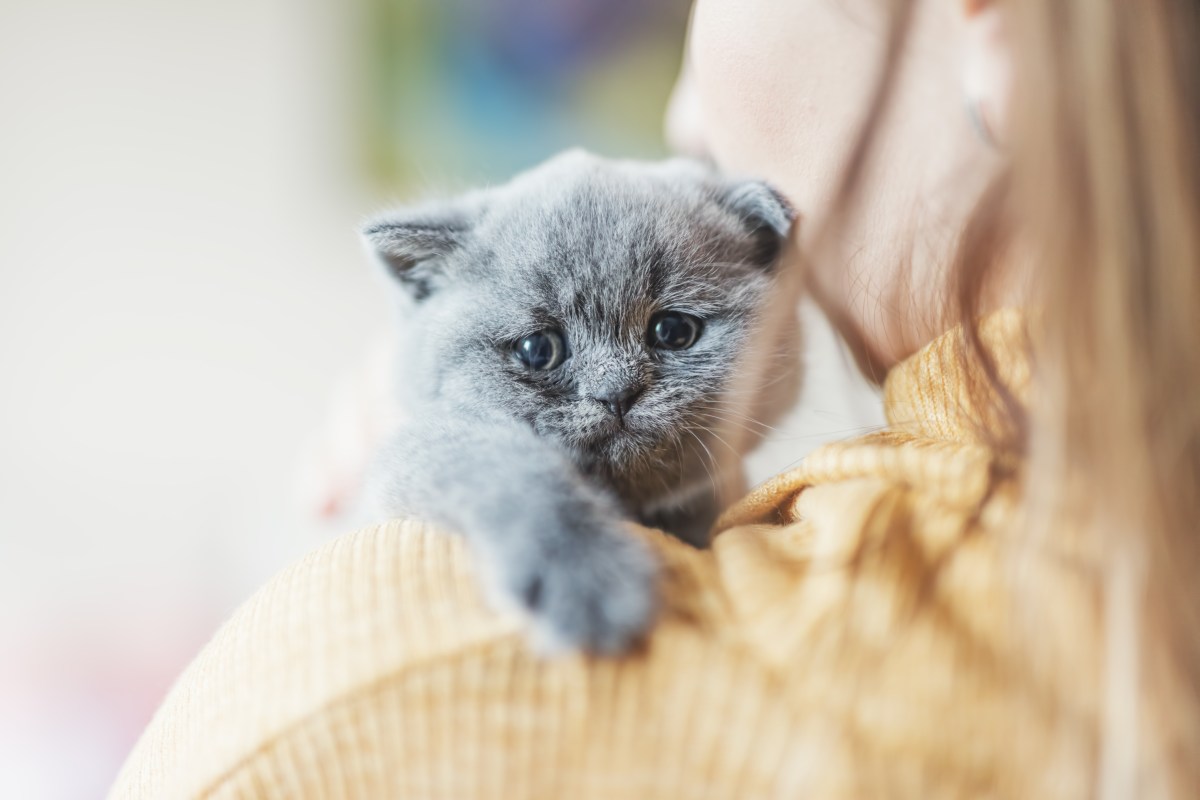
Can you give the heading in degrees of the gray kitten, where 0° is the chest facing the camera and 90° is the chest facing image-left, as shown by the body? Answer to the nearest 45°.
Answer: approximately 0°
